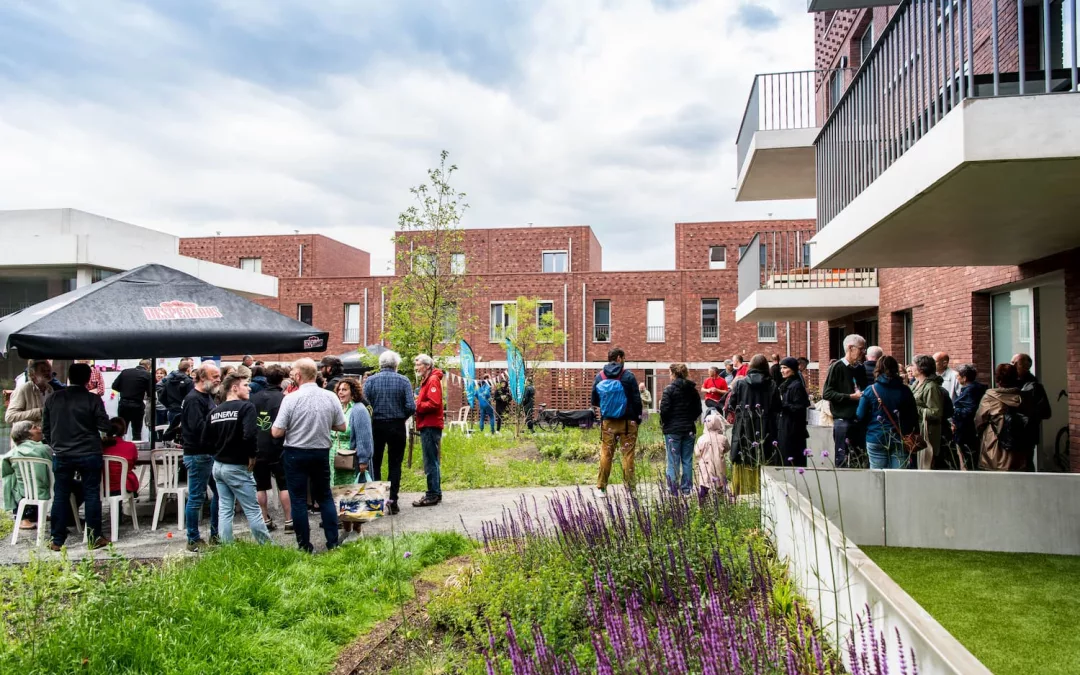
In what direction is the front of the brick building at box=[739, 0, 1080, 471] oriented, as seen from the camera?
facing the viewer and to the left of the viewer

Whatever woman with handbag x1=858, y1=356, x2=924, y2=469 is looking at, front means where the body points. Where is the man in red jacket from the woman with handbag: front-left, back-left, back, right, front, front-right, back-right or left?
left

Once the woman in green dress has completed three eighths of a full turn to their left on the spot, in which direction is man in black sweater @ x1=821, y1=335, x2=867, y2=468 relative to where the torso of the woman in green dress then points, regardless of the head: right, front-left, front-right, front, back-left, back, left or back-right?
front

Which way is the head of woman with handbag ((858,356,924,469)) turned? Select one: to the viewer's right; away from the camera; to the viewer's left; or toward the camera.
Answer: away from the camera

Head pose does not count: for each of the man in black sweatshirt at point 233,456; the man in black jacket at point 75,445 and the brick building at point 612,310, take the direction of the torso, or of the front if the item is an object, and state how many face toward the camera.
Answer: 1

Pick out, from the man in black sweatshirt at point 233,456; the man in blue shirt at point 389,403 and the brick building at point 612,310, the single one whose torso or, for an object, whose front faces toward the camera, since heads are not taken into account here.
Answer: the brick building

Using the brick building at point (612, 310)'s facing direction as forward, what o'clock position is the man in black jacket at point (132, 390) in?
The man in black jacket is roughly at 1 o'clock from the brick building.

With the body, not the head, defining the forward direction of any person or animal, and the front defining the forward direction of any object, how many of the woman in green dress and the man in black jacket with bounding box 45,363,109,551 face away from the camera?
1

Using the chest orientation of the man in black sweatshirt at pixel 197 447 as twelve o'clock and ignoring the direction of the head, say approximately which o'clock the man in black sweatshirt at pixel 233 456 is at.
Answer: the man in black sweatshirt at pixel 233 456 is roughly at 2 o'clock from the man in black sweatshirt at pixel 197 447.

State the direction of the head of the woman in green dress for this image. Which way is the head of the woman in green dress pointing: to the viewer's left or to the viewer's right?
to the viewer's left

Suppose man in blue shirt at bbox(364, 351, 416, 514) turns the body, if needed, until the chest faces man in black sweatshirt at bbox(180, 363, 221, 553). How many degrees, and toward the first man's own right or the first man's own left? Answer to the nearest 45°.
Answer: approximately 135° to the first man's own left

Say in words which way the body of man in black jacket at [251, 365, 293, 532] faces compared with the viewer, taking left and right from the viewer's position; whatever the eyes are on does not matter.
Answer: facing away from the viewer and to the right of the viewer

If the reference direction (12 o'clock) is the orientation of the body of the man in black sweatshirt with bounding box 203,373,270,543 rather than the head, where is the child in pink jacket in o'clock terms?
The child in pink jacket is roughly at 2 o'clock from the man in black sweatshirt.

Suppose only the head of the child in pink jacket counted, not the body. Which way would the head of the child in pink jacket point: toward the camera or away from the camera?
away from the camera

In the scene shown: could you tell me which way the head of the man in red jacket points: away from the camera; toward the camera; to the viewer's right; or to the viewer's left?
to the viewer's left

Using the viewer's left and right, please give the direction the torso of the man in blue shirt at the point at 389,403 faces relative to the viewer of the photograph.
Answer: facing away from the viewer

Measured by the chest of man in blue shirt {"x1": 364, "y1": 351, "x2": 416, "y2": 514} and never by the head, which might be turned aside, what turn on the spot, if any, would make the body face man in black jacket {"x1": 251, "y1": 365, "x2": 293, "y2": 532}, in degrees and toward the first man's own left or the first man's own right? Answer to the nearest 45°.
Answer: approximately 90° to the first man's own left

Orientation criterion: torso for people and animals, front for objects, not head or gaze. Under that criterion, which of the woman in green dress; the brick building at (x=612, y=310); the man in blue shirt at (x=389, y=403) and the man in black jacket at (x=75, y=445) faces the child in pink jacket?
the brick building

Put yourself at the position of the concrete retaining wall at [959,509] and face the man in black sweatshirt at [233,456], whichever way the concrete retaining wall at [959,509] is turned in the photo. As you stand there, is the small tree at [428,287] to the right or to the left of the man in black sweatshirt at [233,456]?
right

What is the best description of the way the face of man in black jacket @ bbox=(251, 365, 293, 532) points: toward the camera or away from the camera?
away from the camera
